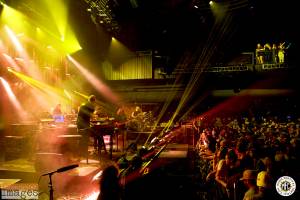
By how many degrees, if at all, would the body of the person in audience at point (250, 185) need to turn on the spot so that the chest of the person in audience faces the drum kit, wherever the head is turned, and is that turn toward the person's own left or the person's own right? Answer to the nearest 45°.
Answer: approximately 45° to the person's own right

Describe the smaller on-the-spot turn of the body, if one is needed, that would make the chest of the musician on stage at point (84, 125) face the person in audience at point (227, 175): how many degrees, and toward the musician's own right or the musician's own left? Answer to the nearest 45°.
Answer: approximately 45° to the musician's own right

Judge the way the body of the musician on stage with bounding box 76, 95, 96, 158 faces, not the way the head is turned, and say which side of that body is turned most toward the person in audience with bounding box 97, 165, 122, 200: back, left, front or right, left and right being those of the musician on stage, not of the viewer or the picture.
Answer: right

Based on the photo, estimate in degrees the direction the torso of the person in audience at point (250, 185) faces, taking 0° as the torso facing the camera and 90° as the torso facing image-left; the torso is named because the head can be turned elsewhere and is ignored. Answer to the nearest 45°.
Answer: approximately 90°

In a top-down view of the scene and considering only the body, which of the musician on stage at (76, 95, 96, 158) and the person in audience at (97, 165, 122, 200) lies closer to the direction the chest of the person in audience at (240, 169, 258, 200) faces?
the musician on stage

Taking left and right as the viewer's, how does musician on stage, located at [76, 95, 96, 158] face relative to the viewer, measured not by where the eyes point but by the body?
facing to the right of the viewer

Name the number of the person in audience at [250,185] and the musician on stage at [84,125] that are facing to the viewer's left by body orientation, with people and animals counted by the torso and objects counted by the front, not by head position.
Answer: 1

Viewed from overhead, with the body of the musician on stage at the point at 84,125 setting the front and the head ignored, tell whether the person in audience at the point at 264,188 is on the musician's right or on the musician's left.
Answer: on the musician's right

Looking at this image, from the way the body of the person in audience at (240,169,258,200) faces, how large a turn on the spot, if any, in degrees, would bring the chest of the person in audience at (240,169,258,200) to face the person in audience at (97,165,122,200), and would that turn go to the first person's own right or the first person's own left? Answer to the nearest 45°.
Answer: approximately 45° to the first person's own left

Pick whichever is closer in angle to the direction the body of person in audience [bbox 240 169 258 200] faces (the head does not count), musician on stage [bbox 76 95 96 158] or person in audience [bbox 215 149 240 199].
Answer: the musician on stage
